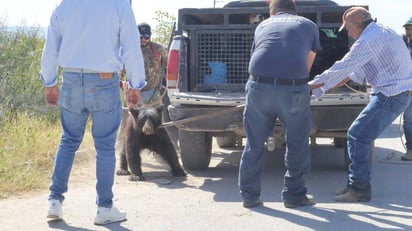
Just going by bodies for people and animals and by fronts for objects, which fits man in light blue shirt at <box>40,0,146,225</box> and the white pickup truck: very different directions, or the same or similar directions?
same or similar directions

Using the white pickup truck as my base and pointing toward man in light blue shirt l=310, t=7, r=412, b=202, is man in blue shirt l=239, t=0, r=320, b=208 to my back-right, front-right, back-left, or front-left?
front-right

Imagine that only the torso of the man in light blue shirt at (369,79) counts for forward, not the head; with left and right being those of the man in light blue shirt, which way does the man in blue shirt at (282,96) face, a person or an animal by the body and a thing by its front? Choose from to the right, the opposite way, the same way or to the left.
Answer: to the right

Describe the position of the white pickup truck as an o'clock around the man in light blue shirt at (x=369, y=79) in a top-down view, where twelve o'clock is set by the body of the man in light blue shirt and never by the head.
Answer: The white pickup truck is roughly at 1 o'clock from the man in light blue shirt.

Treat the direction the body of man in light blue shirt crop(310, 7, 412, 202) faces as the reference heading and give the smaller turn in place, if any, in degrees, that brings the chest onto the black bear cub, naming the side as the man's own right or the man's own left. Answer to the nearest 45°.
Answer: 0° — they already face it

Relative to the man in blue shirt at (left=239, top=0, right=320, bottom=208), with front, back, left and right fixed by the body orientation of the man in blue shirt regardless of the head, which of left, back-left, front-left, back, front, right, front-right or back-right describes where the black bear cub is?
front-left

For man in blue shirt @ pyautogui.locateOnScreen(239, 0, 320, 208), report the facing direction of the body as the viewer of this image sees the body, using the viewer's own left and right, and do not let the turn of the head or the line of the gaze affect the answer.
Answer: facing away from the viewer

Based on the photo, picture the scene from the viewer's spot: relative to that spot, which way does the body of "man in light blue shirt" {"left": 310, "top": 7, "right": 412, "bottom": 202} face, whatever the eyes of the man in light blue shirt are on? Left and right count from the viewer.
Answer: facing to the left of the viewer

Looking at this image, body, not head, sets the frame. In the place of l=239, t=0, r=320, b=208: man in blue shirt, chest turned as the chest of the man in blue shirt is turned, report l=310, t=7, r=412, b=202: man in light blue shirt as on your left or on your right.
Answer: on your right

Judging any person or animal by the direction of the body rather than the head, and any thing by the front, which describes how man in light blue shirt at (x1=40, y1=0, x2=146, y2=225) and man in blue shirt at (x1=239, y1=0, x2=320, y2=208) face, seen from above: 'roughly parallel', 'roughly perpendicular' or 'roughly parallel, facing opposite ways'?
roughly parallel

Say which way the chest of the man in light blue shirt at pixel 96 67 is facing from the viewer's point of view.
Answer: away from the camera

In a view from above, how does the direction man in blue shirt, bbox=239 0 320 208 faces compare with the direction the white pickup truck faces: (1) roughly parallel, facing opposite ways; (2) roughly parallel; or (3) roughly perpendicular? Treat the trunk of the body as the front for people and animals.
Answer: roughly parallel

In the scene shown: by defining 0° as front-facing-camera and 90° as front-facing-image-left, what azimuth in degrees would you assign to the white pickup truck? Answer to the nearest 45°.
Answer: approximately 180°
